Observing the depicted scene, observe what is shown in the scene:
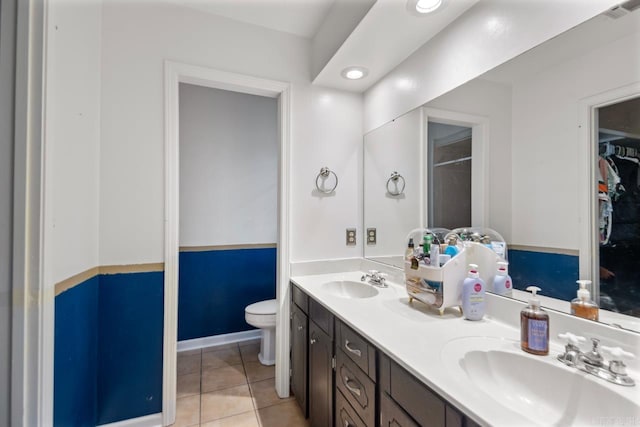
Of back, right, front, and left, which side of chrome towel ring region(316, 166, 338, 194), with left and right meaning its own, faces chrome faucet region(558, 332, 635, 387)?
front

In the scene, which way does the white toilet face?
to the viewer's left

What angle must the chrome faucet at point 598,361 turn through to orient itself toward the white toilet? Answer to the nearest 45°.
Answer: approximately 45° to its right

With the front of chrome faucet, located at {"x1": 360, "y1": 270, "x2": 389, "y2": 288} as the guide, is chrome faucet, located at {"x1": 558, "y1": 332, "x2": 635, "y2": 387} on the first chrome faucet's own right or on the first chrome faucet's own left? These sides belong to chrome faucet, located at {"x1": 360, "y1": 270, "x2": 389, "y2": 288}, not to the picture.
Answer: on the first chrome faucet's own left

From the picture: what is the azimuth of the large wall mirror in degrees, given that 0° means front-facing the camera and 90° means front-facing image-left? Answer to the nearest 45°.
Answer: approximately 45°

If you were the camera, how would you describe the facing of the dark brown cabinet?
facing the viewer and to the left of the viewer

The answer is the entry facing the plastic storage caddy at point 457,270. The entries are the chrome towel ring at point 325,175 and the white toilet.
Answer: the chrome towel ring

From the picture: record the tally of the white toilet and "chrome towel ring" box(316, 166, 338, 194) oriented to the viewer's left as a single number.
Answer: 1

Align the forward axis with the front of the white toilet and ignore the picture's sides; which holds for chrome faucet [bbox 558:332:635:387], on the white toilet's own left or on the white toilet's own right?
on the white toilet's own left

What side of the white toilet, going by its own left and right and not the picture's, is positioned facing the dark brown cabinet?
left

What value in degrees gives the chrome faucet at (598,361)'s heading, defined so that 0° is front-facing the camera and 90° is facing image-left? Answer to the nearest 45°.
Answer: approximately 45°

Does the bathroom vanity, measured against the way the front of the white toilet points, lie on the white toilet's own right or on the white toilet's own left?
on the white toilet's own left

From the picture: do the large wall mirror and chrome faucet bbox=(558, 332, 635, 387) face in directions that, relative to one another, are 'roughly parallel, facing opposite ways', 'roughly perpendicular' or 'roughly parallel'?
roughly parallel
